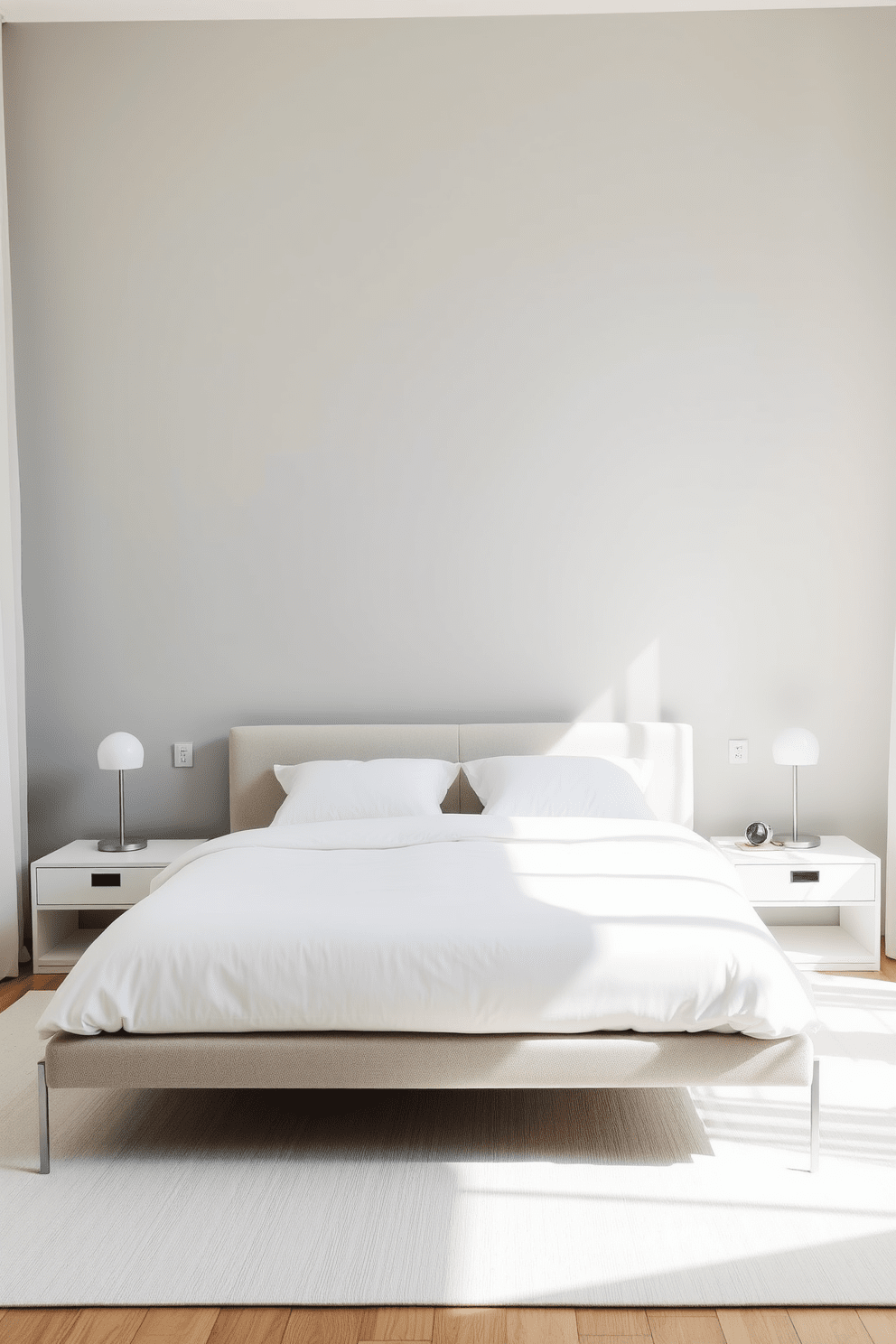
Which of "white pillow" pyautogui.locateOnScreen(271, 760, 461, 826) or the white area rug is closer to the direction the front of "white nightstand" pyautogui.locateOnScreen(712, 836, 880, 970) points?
the white area rug

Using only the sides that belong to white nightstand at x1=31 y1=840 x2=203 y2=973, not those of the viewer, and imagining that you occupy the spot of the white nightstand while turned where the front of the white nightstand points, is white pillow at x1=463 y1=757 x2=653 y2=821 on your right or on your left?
on your left

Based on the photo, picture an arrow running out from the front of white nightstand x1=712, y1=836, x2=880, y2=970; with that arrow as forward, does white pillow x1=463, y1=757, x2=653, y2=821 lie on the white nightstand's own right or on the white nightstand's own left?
on the white nightstand's own right

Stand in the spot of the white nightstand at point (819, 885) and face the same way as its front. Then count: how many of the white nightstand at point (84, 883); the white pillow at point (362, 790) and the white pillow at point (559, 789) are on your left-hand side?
0

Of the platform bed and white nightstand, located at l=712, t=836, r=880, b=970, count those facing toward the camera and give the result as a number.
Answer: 2

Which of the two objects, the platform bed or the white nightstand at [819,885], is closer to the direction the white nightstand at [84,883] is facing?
the platform bed

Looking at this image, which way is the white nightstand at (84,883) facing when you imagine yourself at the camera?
facing the viewer

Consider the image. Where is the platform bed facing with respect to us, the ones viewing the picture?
facing the viewer

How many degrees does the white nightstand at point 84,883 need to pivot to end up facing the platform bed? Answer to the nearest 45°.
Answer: approximately 45° to its left

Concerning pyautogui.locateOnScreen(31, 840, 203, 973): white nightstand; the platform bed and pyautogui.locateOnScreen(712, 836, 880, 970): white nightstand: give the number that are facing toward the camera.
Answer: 3

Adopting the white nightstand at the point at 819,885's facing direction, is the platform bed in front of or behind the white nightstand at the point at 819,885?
in front

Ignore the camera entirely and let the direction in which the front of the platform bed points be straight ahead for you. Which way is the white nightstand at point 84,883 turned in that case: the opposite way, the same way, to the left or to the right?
the same way

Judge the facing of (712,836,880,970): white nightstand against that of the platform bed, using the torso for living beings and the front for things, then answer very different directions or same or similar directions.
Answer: same or similar directions

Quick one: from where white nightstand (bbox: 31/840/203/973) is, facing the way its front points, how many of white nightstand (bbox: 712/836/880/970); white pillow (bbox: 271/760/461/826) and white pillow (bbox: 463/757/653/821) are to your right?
0

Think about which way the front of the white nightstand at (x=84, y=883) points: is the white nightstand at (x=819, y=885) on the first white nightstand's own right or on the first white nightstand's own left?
on the first white nightstand's own left

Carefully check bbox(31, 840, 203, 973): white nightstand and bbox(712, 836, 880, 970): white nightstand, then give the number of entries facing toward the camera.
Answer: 2
